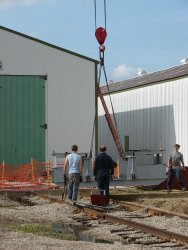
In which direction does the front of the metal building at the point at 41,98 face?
toward the camera

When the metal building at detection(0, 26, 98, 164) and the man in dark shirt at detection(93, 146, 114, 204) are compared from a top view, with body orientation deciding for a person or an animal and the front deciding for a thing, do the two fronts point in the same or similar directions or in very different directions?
very different directions

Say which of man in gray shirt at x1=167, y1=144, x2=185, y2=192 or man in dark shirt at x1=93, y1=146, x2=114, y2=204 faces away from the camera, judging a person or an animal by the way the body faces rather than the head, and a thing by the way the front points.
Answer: man in dark shirt at x1=93, y1=146, x2=114, y2=204

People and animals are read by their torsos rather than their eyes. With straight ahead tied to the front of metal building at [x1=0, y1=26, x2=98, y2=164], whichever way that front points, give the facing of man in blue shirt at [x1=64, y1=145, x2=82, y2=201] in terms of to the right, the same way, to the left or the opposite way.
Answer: the opposite way

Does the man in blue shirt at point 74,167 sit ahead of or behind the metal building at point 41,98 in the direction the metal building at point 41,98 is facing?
ahead

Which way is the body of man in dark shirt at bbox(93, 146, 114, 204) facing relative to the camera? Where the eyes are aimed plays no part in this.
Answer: away from the camera

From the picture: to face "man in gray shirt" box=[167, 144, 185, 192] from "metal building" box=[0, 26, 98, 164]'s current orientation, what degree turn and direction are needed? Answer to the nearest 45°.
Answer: approximately 45° to its left

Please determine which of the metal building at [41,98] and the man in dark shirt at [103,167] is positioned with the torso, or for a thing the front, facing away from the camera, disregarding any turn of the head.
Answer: the man in dark shirt

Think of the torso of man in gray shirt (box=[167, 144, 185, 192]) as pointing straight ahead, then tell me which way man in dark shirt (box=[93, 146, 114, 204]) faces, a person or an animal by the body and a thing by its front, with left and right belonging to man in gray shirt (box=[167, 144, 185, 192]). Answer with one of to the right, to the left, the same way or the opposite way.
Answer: the opposite way

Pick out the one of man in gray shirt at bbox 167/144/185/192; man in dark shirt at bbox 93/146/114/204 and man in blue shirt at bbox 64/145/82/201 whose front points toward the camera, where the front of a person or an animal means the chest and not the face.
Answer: man in gray shirt at bbox 167/144/185/192

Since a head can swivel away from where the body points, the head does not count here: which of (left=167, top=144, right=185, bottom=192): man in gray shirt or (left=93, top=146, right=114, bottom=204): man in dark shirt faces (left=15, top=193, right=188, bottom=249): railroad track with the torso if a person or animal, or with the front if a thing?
(left=167, top=144, right=185, bottom=192): man in gray shirt

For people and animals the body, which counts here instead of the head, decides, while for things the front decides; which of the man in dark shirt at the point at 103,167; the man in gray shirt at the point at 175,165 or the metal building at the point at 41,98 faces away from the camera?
the man in dark shirt at the point at 103,167

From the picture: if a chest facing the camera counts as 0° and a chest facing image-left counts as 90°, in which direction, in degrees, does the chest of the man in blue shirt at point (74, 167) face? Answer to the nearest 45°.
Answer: approximately 180°

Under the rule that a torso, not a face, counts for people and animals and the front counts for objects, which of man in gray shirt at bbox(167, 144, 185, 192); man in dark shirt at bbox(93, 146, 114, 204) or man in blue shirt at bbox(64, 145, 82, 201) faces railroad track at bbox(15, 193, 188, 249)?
man in gray shirt at bbox(167, 144, 185, 192)

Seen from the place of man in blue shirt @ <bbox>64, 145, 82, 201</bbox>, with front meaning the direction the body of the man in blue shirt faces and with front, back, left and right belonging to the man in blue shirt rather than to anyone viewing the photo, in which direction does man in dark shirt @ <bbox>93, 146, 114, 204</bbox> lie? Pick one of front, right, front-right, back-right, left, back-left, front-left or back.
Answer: right

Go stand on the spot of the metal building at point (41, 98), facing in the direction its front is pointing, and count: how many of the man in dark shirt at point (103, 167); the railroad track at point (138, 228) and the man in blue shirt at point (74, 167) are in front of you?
3
